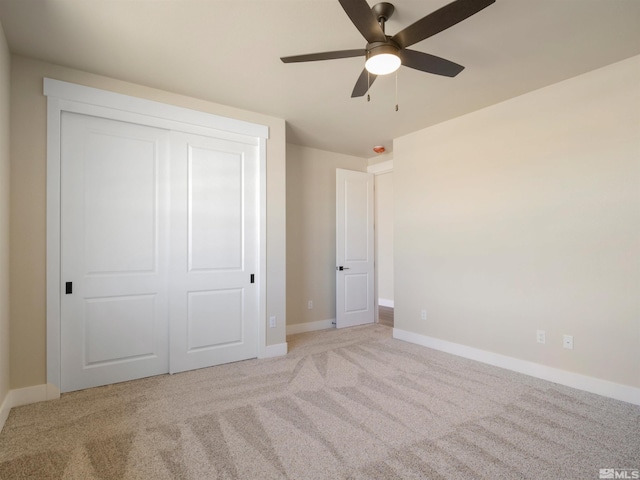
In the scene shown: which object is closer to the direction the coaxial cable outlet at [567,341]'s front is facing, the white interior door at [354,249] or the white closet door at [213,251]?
the white closet door

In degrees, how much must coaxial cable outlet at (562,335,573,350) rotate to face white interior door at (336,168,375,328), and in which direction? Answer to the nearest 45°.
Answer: approximately 90° to its right

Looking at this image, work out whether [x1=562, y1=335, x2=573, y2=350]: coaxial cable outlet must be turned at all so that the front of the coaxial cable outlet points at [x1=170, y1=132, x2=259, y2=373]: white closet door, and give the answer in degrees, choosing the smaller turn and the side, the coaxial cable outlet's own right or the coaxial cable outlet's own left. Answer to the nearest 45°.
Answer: approximately 45° to the coaxial cable outlet's own right

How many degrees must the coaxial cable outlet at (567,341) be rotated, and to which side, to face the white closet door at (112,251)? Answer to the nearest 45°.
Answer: approximately 45° to its right

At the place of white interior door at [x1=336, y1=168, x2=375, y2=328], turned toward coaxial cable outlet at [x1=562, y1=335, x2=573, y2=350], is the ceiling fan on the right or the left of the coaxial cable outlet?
right

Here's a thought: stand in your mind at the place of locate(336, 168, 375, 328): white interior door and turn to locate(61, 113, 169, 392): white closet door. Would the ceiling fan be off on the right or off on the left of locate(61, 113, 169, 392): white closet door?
left
